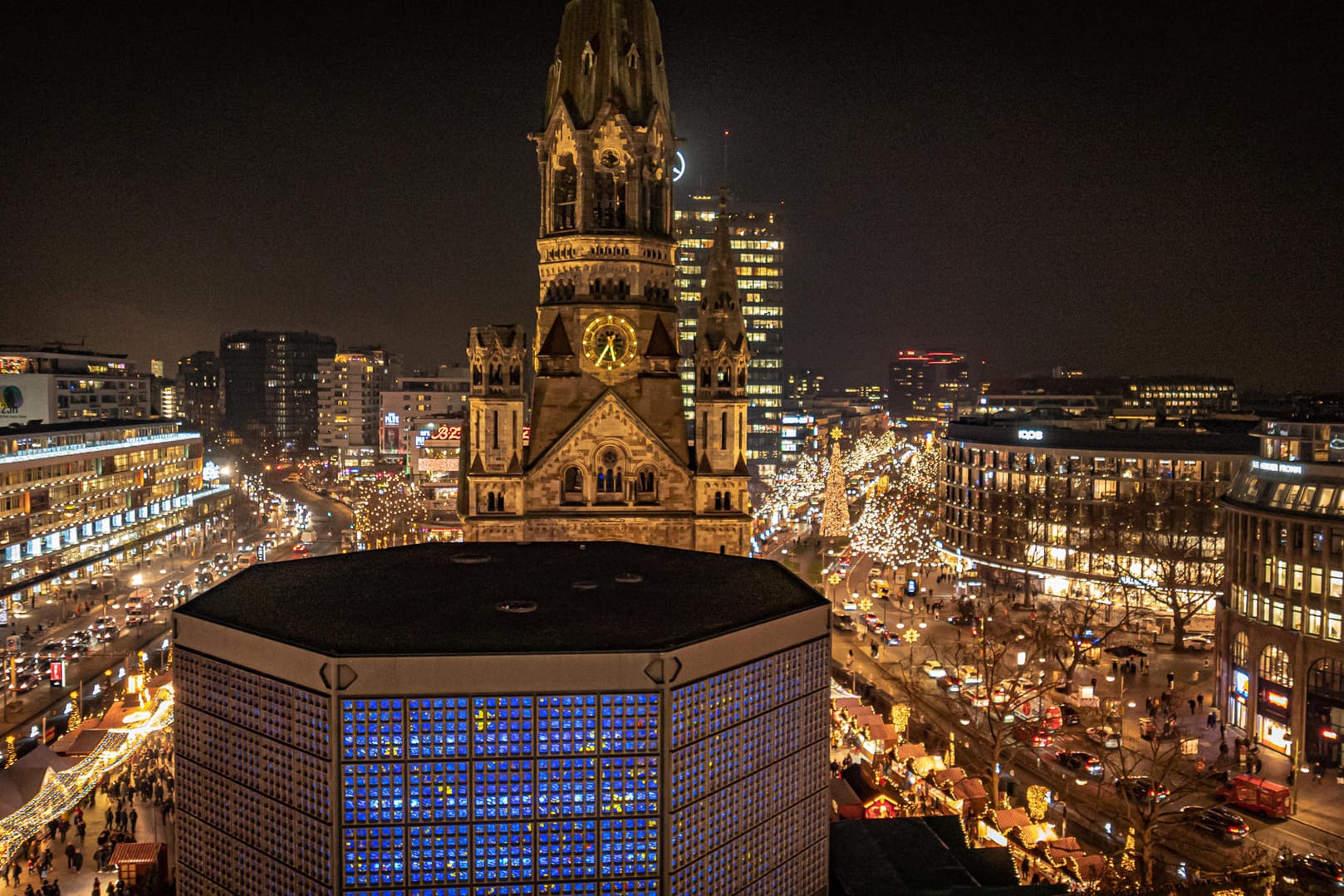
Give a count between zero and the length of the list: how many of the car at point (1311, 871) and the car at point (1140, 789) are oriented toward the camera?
0

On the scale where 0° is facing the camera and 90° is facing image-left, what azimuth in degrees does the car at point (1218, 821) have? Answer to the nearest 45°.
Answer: approximately 135°

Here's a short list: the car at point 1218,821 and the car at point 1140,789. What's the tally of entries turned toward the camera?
0

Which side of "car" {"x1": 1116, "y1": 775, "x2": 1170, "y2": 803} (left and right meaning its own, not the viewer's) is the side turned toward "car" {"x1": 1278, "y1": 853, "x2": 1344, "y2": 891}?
back

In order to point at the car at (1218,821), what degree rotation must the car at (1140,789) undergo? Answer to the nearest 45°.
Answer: approximately 135° to its right

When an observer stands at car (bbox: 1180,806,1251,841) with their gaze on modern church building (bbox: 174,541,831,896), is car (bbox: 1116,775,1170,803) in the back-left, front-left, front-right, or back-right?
front-right

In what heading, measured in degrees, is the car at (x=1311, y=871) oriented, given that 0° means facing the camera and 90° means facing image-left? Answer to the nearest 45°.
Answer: approximately 135°

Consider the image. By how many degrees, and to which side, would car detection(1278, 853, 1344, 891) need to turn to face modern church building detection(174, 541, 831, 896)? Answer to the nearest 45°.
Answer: approximately 90° to its left

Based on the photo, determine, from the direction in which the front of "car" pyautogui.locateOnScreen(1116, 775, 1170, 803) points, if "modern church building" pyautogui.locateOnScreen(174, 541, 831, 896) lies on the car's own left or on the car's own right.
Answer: on the car's own left

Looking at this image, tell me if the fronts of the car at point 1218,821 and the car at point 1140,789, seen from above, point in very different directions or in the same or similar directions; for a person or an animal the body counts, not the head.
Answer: same or similar directions

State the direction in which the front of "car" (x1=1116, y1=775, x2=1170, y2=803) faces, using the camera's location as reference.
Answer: facing away from the viewer and to the left of the viewer
